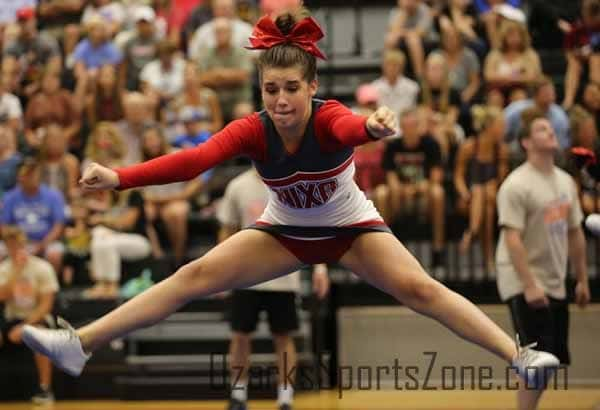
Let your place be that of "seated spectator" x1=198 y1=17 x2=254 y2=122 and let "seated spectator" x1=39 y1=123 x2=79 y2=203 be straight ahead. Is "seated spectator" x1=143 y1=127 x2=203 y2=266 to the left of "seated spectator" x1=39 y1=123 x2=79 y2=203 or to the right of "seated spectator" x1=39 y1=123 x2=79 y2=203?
left

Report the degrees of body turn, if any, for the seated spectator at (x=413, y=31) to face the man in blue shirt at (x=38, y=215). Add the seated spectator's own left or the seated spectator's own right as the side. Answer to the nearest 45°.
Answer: approximately 45° to the seated spectator's own right

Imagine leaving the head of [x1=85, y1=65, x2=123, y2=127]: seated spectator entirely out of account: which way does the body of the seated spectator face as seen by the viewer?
toward the camera

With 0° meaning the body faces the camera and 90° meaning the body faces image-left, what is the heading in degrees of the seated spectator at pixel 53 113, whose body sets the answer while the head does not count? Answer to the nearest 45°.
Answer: approximately 0°

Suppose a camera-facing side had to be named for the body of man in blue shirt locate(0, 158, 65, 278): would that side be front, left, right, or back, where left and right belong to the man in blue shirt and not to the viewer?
front

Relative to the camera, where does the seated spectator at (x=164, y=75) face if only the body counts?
toward the camera

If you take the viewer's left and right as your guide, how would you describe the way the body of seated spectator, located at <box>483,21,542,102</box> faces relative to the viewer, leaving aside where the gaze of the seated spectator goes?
facing the viewer

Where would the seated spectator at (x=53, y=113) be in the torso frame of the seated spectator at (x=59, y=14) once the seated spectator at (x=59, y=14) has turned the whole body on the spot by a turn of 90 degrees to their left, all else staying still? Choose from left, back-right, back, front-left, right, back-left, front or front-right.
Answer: right

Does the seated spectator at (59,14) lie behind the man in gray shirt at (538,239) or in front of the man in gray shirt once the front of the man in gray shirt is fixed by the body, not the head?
behind
